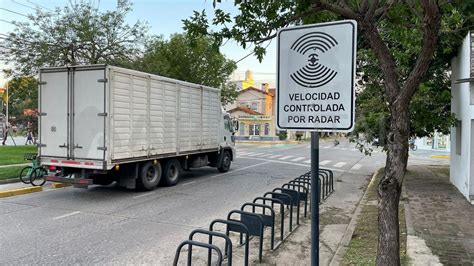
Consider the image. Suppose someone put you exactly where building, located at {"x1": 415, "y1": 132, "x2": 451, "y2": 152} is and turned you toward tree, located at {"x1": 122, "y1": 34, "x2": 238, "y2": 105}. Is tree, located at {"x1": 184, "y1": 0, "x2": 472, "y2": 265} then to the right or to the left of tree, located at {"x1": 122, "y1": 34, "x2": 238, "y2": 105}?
left

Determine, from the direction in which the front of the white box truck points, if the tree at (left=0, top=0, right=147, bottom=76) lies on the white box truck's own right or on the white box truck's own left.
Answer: on the white box truck's own left

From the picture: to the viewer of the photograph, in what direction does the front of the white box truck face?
facing away from the viewer and to the right of the viewer

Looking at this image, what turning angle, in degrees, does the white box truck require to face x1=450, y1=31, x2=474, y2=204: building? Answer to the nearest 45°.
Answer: approximately 45° to its right

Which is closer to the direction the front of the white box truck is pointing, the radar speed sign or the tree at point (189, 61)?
the tree

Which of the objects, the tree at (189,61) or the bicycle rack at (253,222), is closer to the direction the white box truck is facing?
the tree

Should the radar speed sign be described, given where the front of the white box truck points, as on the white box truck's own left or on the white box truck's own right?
on the white box truck's own right

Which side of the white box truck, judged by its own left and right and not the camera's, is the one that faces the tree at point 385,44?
right

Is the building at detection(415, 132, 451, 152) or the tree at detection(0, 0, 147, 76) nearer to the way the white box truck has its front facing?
the building

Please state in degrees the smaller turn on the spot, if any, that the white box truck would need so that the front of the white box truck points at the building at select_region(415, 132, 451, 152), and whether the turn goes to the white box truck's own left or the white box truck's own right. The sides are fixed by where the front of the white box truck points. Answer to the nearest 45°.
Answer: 0° — it already faces it
